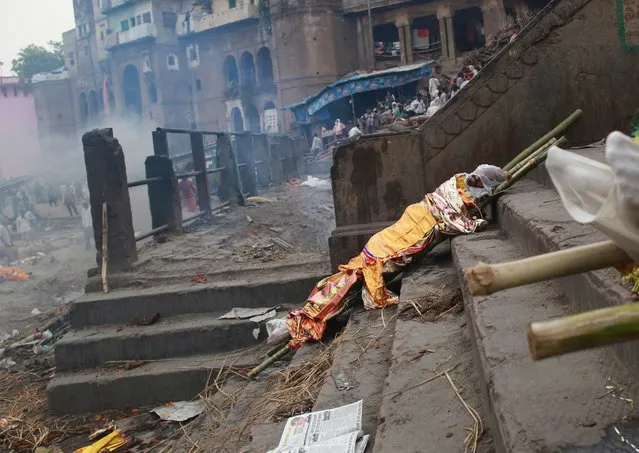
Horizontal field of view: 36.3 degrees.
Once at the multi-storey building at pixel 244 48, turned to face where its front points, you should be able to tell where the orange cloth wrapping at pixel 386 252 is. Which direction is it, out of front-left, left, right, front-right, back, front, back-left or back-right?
front-left

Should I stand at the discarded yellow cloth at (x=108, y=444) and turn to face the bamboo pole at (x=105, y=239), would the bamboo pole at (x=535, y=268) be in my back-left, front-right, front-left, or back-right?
back-right

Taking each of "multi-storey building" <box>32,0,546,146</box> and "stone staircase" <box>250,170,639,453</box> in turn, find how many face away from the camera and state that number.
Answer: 0

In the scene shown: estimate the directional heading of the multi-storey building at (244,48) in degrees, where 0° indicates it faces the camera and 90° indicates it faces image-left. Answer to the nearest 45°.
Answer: approximately 45°

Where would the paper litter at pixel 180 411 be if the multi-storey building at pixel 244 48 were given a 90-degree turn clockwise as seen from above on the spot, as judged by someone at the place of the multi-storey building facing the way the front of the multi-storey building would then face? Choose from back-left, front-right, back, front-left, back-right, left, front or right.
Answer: back-left

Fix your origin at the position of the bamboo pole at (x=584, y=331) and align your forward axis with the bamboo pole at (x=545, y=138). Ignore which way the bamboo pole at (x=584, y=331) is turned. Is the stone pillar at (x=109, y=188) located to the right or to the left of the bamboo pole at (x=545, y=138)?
left

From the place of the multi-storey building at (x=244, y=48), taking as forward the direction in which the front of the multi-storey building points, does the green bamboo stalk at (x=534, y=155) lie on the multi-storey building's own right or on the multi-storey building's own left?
on the multi-storey building's own left

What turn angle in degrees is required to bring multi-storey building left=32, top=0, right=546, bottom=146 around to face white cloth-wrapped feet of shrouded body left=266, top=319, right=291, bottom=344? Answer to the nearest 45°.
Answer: approximately 45° to its left

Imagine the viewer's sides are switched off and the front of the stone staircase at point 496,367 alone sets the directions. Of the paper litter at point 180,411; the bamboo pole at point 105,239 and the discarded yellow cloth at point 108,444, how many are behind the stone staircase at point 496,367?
0

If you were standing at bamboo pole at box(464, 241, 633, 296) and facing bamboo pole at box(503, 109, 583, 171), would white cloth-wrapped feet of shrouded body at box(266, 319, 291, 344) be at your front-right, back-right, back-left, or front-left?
front-left

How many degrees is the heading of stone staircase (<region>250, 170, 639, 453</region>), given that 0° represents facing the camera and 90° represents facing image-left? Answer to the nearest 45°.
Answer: approximately 90°

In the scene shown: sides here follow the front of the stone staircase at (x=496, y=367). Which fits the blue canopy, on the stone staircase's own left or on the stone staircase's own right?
on the stone staircase's own right

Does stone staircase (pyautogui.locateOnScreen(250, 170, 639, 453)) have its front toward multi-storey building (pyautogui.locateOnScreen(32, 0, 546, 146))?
no

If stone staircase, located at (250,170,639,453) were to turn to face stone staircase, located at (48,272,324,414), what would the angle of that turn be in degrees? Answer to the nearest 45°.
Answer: approximately 45° to its right
